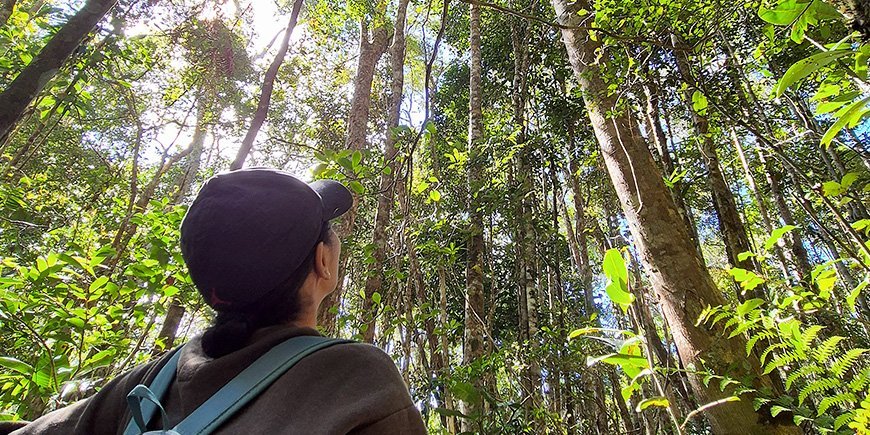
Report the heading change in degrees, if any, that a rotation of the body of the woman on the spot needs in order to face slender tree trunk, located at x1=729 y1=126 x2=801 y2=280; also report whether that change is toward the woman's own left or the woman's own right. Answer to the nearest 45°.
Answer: approximately 45° to the woman's own right

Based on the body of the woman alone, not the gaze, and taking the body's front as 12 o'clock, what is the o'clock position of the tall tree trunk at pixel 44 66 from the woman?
The tall tree trunk is roughly at 9 o'clock from the woman.

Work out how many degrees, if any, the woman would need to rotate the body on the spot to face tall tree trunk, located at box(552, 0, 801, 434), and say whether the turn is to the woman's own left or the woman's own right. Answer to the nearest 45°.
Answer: approximately 45° to the woman's own right

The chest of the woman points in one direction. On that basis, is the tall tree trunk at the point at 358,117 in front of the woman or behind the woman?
in front

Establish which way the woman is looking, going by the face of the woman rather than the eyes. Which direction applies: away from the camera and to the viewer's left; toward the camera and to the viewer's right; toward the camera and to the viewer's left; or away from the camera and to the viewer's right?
away from the camera and to the viewer's right

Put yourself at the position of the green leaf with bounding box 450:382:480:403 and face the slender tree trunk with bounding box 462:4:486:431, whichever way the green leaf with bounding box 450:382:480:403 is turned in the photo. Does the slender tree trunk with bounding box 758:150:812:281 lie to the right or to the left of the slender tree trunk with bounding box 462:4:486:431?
right

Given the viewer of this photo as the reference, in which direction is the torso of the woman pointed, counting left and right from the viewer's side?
facing away from the viewer and to the right of the viewer

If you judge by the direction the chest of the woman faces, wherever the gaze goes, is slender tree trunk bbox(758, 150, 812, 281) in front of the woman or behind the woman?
in front

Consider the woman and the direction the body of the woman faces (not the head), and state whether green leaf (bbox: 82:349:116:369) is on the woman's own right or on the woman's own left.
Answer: on the woman's own left

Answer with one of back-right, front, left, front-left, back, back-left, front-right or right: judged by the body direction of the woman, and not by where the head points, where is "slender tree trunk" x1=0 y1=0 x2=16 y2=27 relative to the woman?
left
